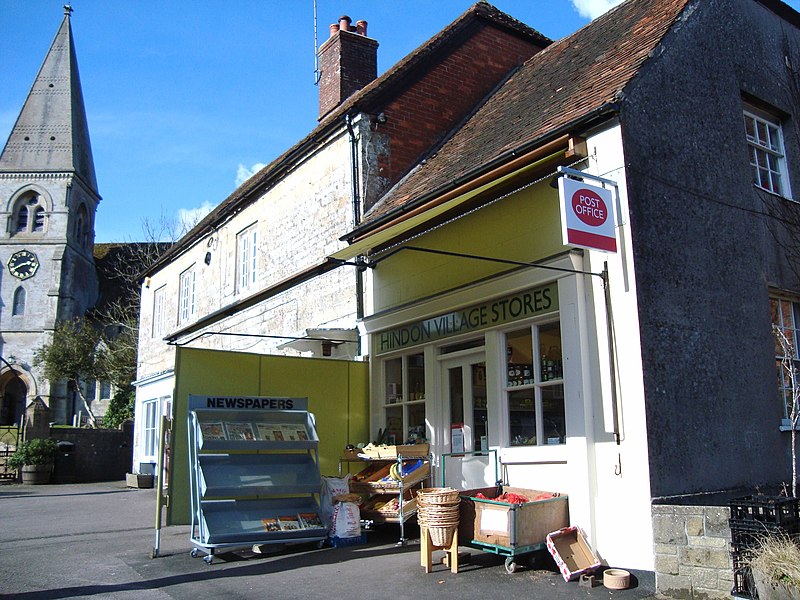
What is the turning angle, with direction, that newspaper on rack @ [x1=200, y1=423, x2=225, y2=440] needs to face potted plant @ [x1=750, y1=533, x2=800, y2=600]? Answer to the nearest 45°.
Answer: approximately 45° to its left

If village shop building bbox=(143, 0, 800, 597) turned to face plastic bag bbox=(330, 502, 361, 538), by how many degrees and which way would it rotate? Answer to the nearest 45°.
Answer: approximately 45° to its right

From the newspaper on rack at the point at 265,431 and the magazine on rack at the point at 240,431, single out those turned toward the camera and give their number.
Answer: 2

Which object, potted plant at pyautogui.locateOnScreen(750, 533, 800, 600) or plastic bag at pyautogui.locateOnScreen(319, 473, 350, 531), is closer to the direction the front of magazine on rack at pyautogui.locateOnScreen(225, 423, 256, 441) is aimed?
the potted plant

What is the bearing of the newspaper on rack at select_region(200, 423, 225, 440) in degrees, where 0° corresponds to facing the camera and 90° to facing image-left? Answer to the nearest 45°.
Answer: approximately 0°
